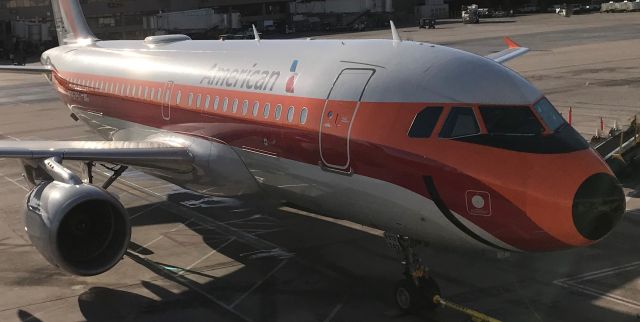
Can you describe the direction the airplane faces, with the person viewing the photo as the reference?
facing the viewer and to the right of the viewer
